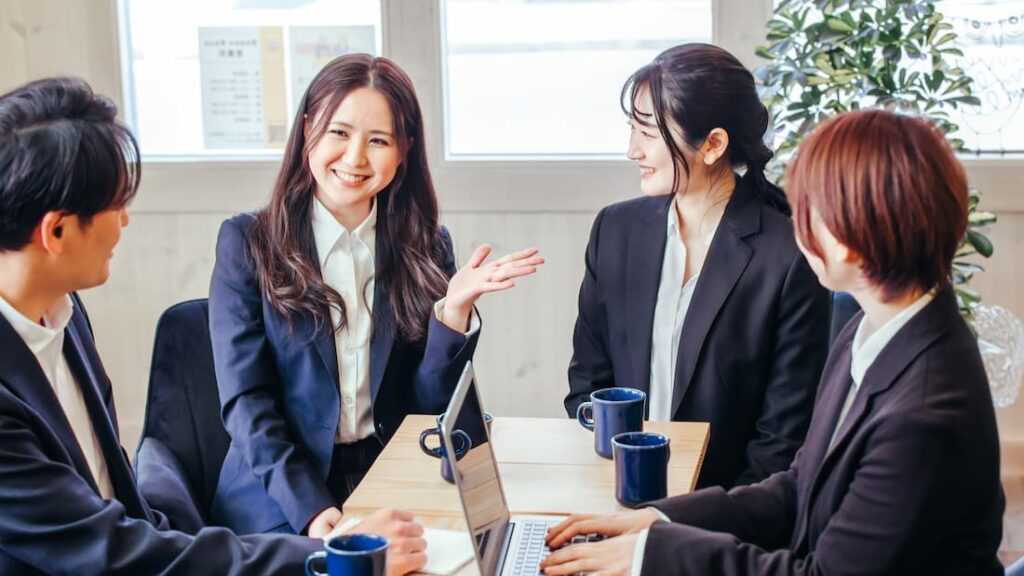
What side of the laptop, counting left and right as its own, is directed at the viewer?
right

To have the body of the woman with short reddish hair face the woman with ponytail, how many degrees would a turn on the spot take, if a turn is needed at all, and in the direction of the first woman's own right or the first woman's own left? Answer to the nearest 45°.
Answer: approximately 90° to the first woman's own right

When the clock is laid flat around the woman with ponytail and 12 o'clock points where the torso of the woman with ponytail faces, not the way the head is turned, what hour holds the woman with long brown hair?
The woman with long brown hair is roughly at 1 o'clock from the woman with ponytail.

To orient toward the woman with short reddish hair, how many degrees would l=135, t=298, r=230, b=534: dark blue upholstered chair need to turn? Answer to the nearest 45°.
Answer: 0° — it already faces them

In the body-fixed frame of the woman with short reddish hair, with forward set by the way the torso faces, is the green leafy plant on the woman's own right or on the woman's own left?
on the woman's own right

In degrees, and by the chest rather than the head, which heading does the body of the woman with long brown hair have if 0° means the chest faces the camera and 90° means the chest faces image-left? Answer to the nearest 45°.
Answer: approximately 315°

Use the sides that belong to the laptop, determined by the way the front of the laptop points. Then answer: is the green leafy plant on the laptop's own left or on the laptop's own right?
on the laptop's own left

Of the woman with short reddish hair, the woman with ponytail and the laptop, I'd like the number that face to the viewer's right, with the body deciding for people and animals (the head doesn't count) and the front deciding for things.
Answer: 1

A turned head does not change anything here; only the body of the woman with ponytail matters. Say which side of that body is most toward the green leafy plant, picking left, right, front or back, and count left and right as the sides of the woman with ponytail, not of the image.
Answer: back

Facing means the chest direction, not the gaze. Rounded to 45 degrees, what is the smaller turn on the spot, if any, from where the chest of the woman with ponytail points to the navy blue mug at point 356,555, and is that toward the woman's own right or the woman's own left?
approximately 45° to the woman's own left

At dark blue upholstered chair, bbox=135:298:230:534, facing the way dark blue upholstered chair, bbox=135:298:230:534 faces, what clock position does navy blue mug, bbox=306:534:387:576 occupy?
The navy blue mug is roughly at 1 o'clock from the dark blue upholstered chair.

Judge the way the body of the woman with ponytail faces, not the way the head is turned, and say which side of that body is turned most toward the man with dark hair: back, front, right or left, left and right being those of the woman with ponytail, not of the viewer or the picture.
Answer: front

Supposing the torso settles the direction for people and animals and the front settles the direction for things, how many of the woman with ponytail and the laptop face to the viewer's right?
1

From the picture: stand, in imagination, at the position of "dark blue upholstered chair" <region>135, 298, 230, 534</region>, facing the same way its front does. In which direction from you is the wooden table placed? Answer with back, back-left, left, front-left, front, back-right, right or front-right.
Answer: front

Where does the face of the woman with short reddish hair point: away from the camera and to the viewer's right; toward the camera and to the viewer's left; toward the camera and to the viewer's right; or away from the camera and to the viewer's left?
away from the camera and to the viewer's left

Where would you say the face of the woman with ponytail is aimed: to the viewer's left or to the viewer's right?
to the viewer's left

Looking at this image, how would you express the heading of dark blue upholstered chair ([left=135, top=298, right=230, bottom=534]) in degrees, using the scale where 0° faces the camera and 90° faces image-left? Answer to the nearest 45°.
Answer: approximately 315°
